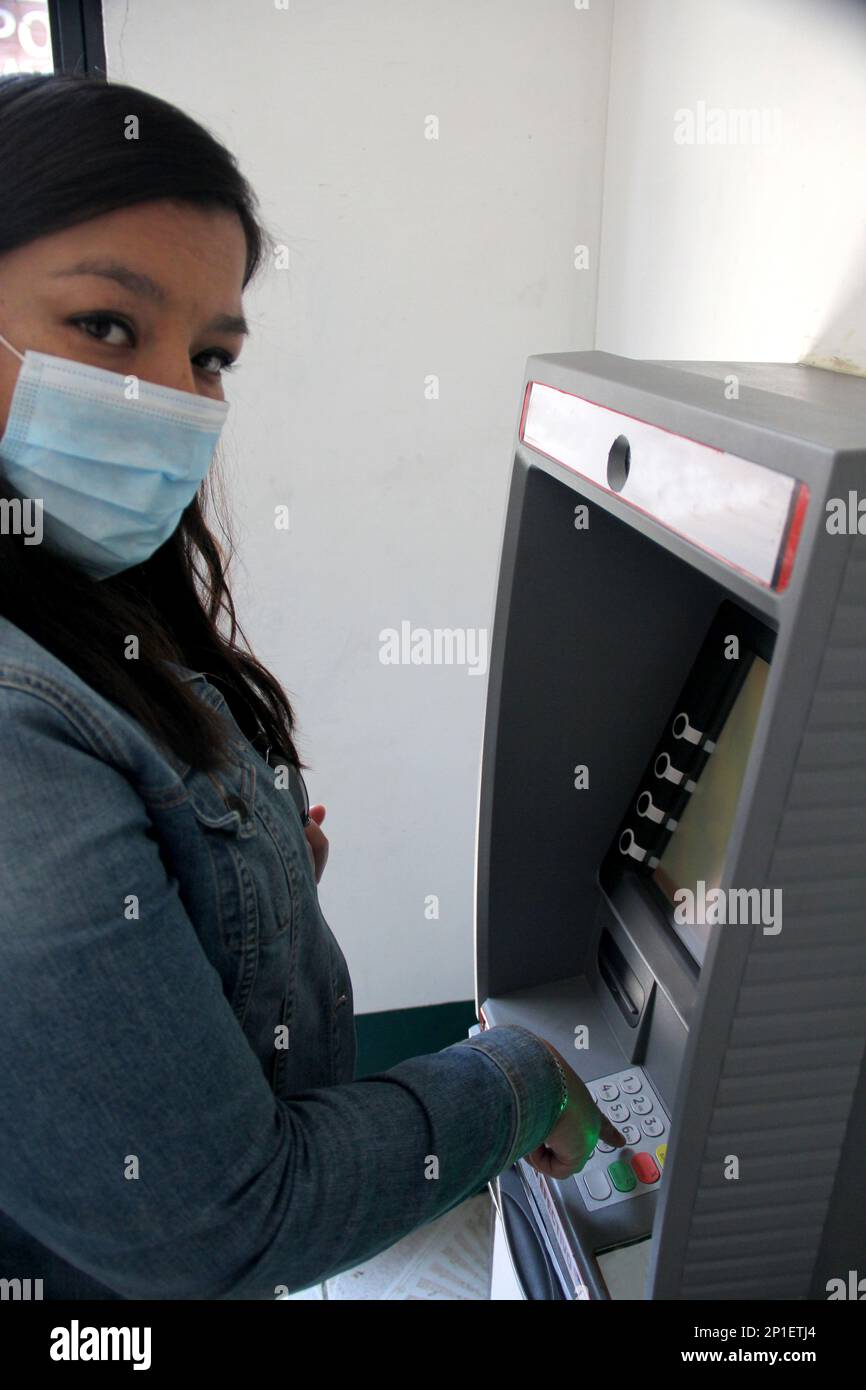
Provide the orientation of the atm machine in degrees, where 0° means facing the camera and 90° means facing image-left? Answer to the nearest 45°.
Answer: approximately 45°
